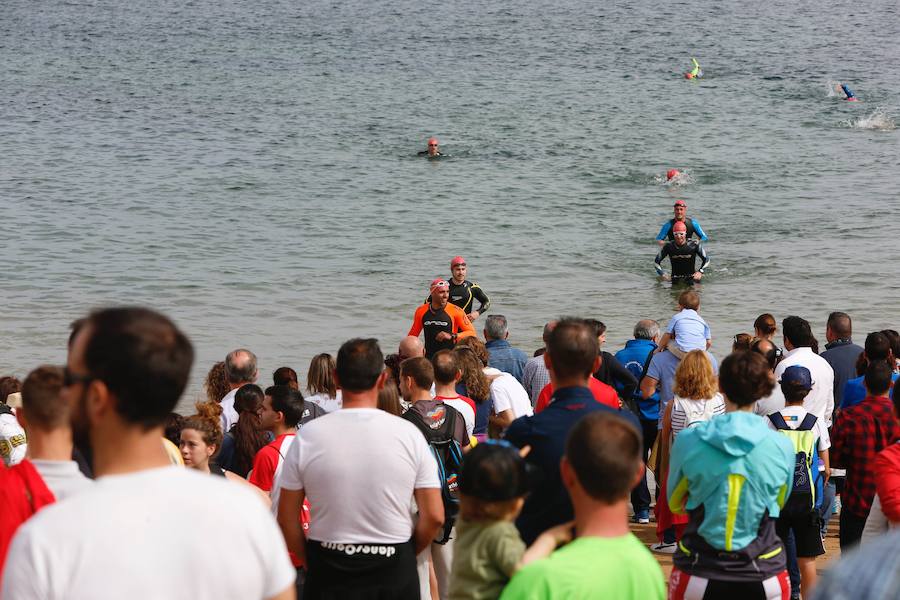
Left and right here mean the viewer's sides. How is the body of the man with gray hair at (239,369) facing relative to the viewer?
facing away from the viewer and to the right of the viewer

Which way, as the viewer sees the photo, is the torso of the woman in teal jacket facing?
away from the camera

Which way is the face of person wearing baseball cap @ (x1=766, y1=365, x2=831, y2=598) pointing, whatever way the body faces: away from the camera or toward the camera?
away from the camera

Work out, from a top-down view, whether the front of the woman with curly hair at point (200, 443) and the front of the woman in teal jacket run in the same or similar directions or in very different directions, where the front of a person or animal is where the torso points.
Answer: very different directions

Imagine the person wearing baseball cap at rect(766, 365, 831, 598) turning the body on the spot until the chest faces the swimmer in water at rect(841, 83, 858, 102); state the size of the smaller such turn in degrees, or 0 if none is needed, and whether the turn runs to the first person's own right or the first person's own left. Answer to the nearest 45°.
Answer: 0° — they already face them

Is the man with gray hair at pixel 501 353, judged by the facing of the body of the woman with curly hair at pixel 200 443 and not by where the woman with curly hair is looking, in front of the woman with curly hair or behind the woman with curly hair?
behind

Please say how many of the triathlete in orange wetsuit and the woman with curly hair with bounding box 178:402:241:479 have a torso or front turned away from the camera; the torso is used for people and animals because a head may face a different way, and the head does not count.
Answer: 0

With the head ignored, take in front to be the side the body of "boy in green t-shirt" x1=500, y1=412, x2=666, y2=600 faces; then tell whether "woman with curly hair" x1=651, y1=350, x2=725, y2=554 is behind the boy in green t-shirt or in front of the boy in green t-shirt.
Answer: in front

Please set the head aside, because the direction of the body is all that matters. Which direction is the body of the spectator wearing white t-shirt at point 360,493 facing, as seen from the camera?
away from the camera

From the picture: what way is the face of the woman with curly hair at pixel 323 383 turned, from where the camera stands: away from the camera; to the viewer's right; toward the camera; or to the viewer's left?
away from the camera

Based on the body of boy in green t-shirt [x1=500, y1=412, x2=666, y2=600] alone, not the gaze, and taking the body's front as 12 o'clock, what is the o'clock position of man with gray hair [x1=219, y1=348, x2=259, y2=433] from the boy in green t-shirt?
The man with gray hair is roughly at 11 o'clock from the boy in green t-shirt.

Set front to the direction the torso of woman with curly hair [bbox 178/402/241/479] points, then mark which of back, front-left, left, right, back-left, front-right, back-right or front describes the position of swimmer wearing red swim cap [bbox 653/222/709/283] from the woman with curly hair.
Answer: back

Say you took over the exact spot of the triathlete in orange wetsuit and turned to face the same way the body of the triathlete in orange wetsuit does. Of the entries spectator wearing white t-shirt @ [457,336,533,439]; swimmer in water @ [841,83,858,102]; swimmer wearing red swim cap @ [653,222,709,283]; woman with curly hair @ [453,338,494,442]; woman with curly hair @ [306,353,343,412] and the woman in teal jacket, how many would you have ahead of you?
4

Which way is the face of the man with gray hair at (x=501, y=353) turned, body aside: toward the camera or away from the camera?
away from the camera

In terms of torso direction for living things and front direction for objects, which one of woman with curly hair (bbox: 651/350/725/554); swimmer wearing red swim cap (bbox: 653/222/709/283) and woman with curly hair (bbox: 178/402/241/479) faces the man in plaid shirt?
the swimmer wearing red swim cap
